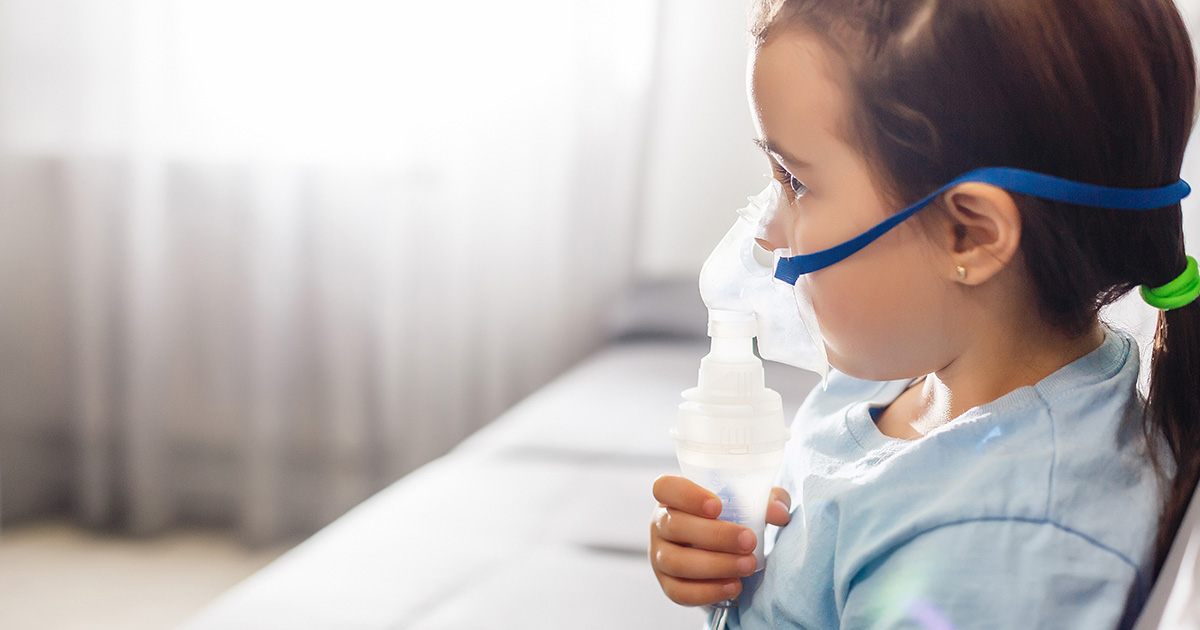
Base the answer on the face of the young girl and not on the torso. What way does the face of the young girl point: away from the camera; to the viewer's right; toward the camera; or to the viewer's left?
to the viewer's left

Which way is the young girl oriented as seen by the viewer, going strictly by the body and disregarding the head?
to the viewer's left
